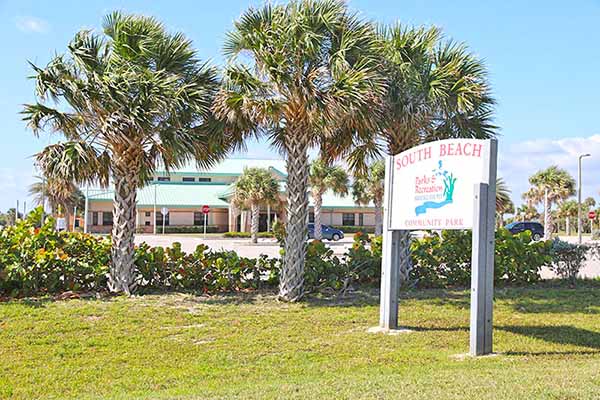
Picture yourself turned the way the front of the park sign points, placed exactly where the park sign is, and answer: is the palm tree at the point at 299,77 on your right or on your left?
on your right

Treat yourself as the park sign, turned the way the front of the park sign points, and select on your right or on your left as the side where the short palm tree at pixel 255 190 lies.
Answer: on your right

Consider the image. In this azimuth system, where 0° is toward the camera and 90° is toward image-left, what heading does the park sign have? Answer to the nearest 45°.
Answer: approximately 45°

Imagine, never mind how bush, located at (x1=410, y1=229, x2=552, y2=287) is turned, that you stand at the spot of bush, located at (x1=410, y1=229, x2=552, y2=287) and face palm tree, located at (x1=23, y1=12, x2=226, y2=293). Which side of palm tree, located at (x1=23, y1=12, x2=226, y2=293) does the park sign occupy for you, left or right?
left

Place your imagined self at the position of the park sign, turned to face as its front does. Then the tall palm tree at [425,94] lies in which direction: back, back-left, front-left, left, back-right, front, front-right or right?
back-right

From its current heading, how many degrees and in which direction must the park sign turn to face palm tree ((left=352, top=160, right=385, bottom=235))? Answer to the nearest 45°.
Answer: approximately 135° to its right

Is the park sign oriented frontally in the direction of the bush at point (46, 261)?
no

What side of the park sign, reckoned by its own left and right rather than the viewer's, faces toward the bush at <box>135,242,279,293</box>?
right

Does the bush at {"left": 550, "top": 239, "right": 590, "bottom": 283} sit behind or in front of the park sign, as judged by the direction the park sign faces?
behind
